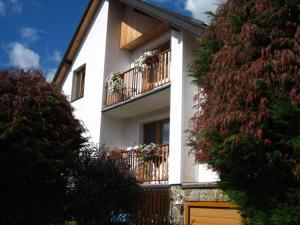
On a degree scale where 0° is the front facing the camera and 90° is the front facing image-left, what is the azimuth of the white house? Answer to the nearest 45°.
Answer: approximately 45°

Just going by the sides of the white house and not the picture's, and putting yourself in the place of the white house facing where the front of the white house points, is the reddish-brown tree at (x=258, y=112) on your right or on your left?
on your left
